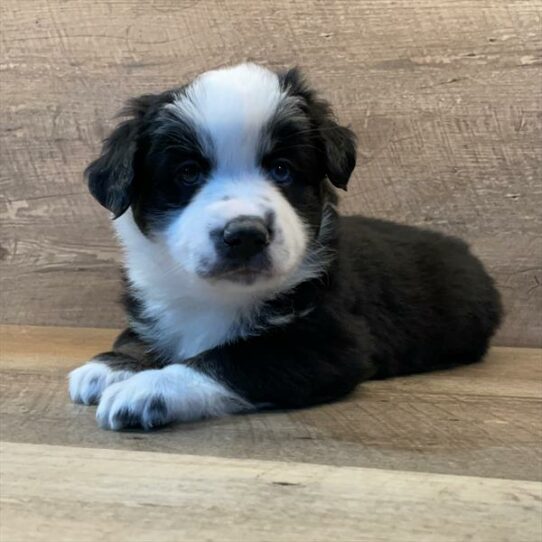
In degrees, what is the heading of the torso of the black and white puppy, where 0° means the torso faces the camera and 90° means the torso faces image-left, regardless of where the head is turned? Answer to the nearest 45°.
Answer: approximately 45°
